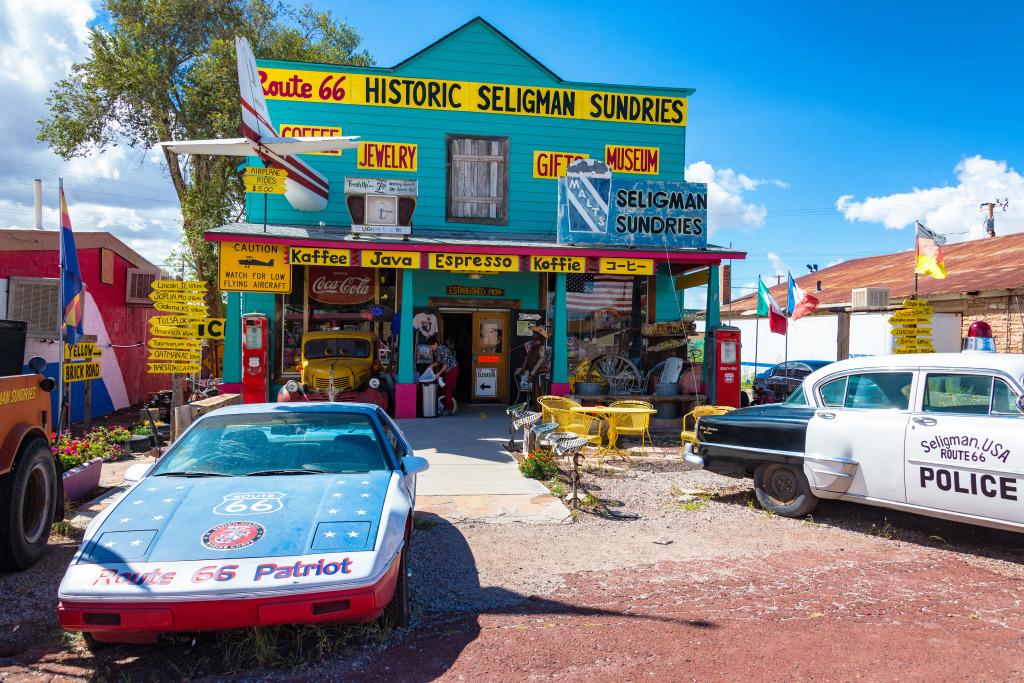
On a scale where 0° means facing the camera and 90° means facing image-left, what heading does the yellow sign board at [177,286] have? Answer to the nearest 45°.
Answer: approximately 0°

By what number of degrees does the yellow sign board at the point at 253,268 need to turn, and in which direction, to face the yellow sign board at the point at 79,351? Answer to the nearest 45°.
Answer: approximately 90° to its right

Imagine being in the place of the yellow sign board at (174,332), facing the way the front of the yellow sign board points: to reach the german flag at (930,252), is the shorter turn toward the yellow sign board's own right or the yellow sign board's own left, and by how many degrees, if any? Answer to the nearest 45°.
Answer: approximately 90° to the yellow sign board's own left

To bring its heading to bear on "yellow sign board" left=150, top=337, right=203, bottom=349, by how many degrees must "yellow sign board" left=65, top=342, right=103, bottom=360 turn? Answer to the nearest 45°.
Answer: approximately 45° to its left

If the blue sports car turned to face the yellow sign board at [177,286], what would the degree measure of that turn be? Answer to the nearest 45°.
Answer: approximately 180°

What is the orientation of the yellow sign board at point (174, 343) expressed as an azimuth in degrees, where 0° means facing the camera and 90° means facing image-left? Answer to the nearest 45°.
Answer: approximately 0°

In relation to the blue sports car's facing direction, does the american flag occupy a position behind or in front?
behind
